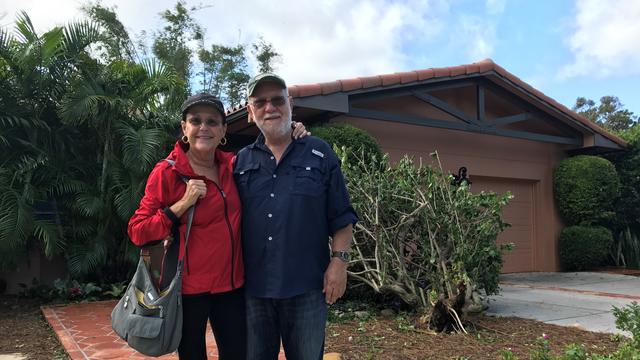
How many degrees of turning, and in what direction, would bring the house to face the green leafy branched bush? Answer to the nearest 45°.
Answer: approximately 45° to its right

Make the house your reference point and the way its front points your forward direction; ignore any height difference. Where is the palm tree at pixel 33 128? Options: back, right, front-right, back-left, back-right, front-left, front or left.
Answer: right

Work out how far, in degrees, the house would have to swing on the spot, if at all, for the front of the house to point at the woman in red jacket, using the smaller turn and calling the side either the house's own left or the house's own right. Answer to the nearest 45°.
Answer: approximately 45° to the house's own right

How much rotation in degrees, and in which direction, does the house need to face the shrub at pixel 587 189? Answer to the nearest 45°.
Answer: approximately 90° to its left

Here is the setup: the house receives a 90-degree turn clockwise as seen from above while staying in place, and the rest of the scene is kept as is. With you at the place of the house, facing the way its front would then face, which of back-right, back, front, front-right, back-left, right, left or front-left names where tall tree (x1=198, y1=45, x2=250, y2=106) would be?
right

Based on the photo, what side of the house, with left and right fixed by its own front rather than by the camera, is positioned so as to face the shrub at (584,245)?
left

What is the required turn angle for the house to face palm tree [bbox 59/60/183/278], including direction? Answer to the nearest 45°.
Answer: approximately 90° to its right

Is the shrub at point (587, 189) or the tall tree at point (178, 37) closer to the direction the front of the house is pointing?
the shrub

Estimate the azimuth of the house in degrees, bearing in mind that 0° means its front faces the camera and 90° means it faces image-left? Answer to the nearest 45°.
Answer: approximately 315°

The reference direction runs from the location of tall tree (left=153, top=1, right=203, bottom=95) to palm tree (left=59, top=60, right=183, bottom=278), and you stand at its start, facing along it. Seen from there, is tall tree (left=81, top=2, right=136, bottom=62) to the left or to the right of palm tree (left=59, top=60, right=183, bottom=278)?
right
